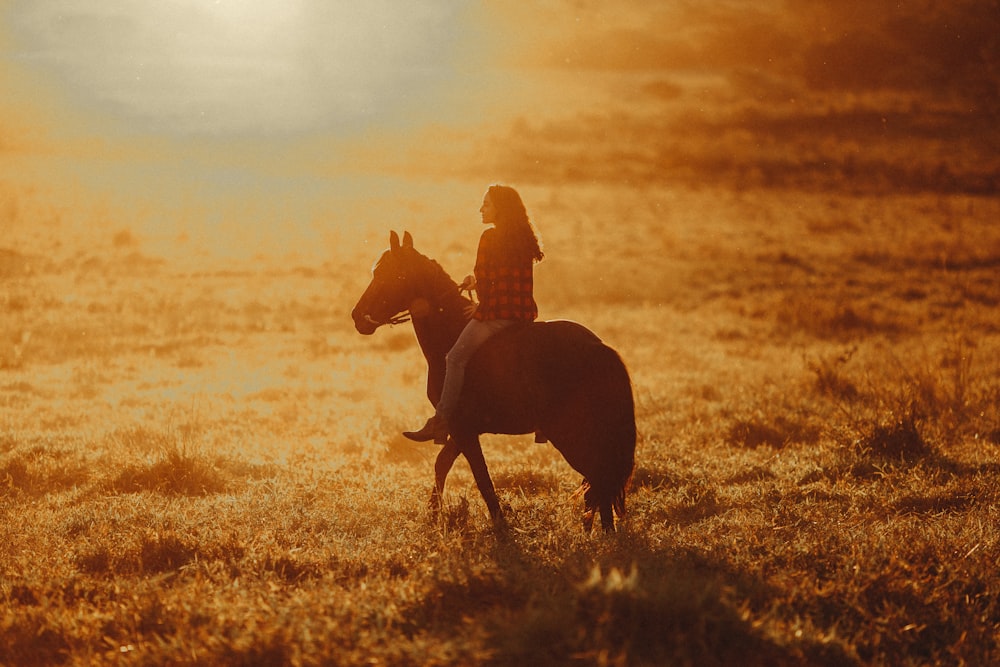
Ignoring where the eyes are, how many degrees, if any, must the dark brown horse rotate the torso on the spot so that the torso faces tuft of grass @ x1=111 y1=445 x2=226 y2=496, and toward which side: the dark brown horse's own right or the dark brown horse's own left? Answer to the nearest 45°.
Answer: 0° — it already faces it

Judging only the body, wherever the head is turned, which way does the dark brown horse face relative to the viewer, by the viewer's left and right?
facing away from the viewer and to the left of the viewer

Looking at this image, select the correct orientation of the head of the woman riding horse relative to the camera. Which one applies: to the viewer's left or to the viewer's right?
to the viewer's left
